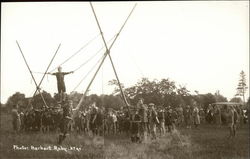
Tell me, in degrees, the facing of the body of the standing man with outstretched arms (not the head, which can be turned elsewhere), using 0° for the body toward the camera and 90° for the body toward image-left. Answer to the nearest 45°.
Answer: approximately 0°

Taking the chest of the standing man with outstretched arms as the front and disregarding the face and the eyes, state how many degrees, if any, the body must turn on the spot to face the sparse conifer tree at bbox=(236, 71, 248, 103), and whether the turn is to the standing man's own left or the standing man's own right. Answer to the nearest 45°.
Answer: approximately 90° to the standing man's own left
